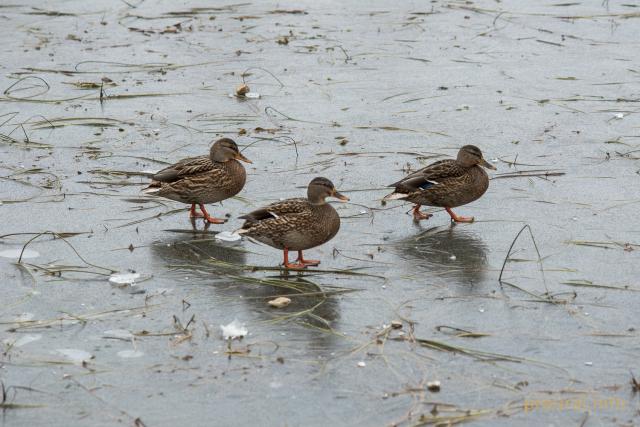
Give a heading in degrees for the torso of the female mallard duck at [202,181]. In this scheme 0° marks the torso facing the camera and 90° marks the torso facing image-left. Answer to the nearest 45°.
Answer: approximately 270°

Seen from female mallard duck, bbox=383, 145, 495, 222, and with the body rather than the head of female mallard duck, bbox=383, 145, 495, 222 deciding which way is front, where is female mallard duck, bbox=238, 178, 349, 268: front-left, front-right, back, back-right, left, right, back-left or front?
back-right

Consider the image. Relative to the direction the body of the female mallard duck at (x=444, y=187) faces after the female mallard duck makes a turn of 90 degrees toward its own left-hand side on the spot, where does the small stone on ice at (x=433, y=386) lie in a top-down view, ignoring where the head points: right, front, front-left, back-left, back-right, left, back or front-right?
back

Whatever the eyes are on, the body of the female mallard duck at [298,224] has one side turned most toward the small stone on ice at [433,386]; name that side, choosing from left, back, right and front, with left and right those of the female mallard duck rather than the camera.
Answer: right

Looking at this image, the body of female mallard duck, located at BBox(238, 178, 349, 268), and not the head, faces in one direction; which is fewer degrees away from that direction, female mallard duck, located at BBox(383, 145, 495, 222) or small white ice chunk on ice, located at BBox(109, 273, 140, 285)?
the female mallard duck

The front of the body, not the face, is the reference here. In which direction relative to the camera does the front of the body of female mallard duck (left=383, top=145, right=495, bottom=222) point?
to the viewer's right

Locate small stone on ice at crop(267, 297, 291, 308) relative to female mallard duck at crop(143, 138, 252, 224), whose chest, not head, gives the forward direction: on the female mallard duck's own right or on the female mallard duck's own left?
on the female mallard duck's own right

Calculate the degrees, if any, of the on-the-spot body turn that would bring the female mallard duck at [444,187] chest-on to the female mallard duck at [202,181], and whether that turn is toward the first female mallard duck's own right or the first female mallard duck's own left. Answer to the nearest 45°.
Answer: approximately 180°

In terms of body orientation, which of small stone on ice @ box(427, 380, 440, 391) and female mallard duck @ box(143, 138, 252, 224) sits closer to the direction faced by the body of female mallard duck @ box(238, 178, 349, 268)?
the small stone on ice

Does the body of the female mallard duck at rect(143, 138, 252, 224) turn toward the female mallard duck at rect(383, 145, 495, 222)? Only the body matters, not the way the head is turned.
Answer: yes

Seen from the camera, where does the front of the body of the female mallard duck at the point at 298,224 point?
to the viewer's right

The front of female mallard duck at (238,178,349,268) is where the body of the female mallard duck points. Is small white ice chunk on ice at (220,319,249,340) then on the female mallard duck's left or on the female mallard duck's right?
on the female mallard duck's right

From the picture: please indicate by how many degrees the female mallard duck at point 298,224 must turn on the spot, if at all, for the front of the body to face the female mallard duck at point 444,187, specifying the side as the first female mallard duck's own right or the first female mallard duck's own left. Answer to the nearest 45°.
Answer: approximately 45° to the first female mallard duck's own left
